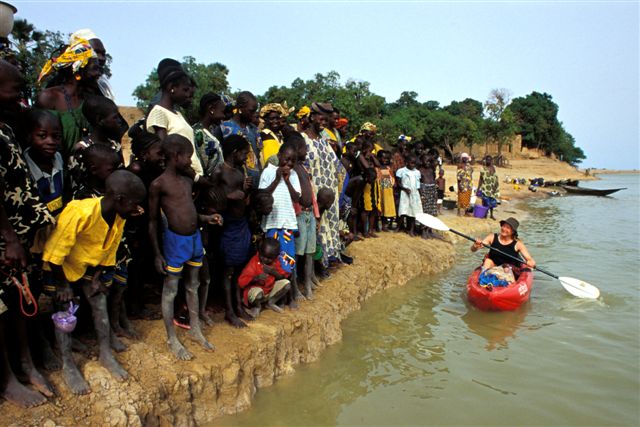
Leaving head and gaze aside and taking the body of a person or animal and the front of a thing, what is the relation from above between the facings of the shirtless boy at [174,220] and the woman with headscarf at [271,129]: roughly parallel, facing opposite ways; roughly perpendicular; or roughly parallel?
roughly parallel

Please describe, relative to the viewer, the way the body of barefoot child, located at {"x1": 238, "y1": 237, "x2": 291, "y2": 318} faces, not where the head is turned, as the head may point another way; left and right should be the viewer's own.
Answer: facing the viewer and to the right of the viewer

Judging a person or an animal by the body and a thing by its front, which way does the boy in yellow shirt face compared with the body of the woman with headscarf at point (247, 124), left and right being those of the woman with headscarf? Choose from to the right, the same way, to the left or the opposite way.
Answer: the same way

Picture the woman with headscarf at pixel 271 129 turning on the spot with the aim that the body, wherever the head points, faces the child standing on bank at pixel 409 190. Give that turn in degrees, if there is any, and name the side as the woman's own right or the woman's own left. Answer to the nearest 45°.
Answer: approximately 90° to the woman's own left

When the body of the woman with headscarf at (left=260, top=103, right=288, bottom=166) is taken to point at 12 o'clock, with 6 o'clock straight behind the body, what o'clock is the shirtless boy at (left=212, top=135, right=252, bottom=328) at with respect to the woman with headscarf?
The shirtless boy is roughly at 2 o'clock from the woman with headscarf.

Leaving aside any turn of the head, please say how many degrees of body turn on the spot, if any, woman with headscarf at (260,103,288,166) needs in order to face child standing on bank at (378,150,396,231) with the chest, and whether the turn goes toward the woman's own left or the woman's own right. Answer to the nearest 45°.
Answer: approximately 90° to the woman's own left

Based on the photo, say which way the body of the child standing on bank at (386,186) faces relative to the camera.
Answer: toward the camera

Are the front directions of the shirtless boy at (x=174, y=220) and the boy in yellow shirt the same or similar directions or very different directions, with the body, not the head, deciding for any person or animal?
same or similar directions

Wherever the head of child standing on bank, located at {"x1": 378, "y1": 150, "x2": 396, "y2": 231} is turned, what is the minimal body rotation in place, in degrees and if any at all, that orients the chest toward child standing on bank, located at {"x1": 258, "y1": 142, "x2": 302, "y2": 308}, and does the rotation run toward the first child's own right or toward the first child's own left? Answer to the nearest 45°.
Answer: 0° — they already face them

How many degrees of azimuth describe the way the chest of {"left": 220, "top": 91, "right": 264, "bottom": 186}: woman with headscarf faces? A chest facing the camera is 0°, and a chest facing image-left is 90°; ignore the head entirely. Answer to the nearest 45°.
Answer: approximately 315°

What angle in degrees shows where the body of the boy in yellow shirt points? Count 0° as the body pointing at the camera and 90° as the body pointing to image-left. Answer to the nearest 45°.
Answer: approximately 315°

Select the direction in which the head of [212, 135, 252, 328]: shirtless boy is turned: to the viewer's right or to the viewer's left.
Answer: to the viewer's right

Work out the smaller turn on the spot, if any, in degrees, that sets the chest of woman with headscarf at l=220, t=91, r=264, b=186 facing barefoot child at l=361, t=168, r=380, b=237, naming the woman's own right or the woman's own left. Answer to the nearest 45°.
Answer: approximately 90° to the woman's own left

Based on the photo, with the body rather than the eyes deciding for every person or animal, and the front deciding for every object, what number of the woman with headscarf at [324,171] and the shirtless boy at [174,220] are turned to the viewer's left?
0

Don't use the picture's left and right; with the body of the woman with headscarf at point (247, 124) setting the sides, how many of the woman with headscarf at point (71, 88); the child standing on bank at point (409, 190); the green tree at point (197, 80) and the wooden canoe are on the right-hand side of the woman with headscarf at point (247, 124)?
1

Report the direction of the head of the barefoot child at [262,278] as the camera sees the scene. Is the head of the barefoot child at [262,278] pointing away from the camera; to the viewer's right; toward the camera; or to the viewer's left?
toward the camera
